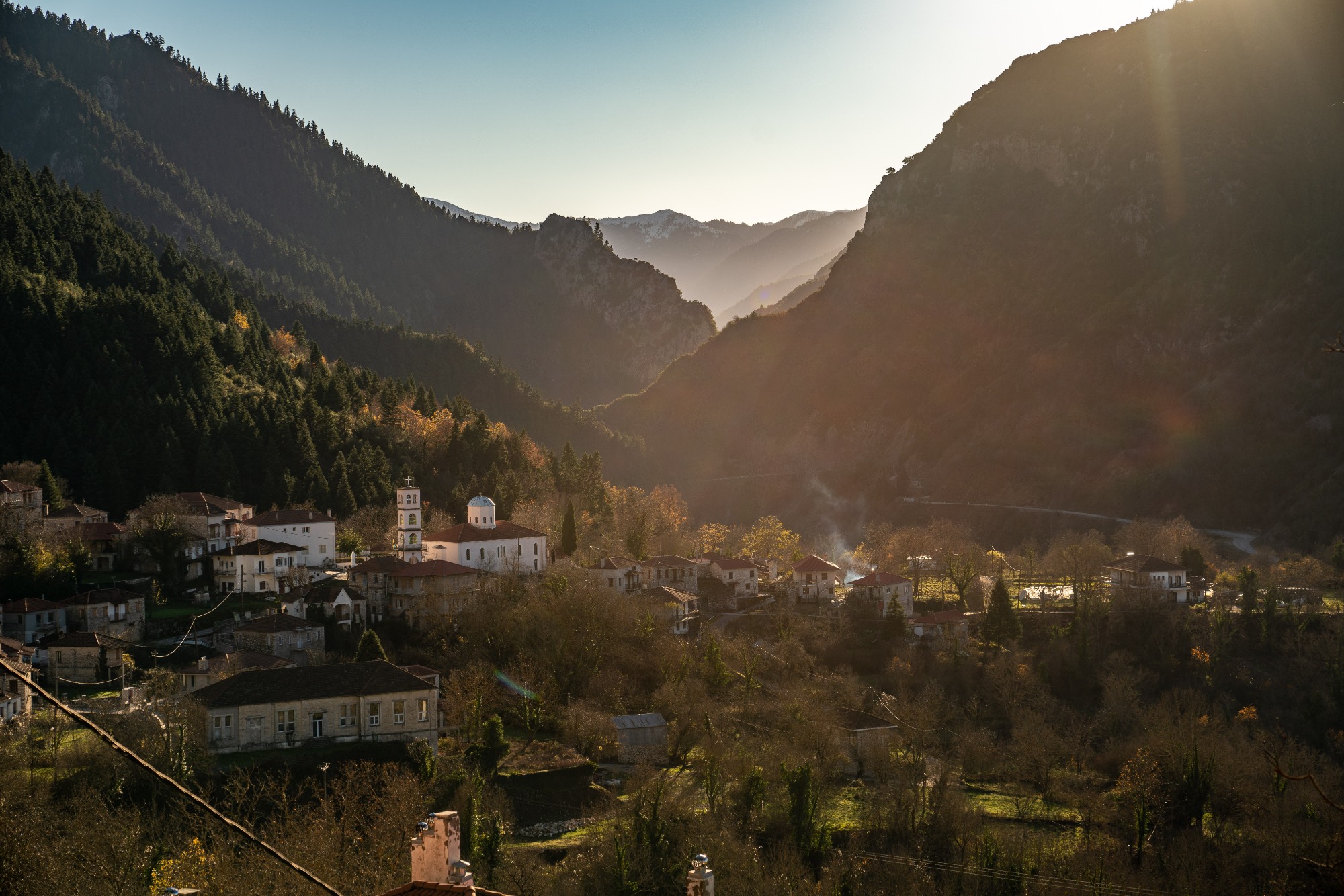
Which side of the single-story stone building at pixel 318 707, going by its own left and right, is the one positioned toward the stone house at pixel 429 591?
back

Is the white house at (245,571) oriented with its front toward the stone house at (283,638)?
yes

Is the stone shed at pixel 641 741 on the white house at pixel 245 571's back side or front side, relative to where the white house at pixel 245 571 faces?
on the front side

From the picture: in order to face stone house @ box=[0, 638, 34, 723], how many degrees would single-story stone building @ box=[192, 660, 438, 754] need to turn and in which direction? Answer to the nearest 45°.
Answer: approximately 90° to its right

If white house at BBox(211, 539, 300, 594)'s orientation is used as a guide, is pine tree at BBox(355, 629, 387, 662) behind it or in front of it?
in front

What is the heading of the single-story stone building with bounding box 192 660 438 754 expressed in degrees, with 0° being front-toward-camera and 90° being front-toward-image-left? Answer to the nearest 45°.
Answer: approximately 0°

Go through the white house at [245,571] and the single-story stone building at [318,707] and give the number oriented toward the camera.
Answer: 2

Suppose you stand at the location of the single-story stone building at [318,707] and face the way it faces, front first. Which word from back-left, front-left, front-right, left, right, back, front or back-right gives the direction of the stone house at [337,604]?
back

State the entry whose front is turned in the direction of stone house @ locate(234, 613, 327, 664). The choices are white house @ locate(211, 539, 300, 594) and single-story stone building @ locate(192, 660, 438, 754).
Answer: white house @ locate(211, 539, 300, 594)

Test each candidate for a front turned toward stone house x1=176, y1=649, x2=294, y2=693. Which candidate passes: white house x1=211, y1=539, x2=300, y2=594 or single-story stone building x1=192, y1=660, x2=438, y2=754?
white house x1=211, y1=539, x2=300, y2=594
